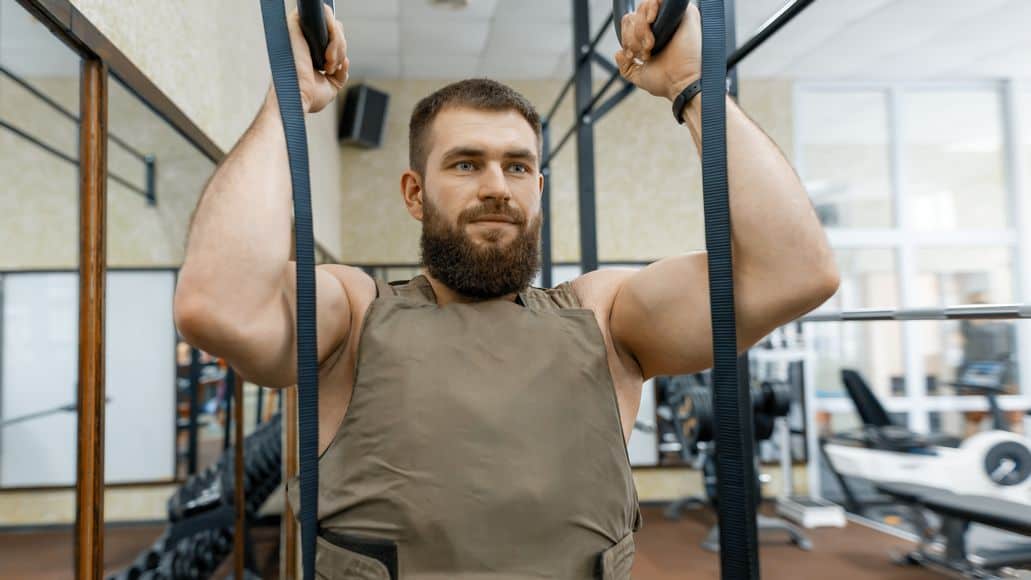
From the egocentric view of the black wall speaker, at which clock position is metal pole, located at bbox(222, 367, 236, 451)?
The metal pole is roughly at 2 o'clock from the black wall speaker.

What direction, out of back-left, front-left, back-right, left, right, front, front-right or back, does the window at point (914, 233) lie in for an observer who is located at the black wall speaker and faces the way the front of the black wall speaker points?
front-left

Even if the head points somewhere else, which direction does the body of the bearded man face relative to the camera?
toward the camera

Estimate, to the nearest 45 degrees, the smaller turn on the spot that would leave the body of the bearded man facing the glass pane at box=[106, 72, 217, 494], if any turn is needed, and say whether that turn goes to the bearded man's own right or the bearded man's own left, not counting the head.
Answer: approximately 135° to the bearded man's own right

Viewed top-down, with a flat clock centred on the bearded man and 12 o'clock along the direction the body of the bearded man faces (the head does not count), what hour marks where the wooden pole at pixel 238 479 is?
The wooden pole is roughly at 5 o'clock from the bearded man.

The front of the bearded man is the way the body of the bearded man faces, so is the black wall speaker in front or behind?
behind

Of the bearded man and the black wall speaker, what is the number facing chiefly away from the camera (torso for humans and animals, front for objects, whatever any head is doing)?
0
